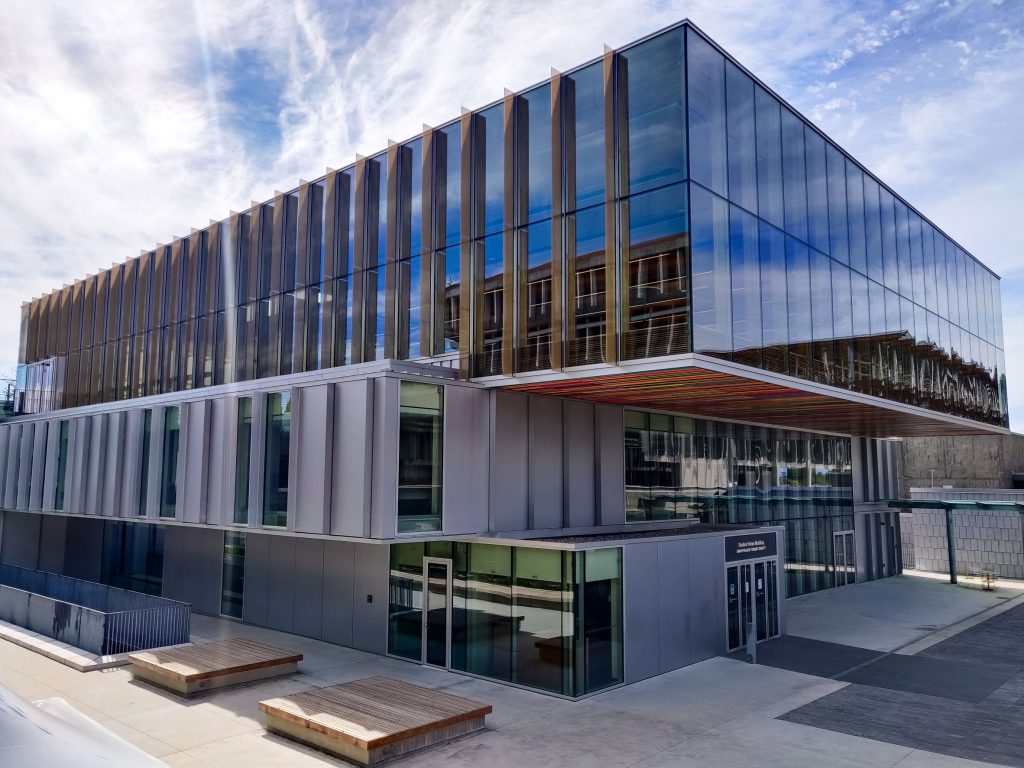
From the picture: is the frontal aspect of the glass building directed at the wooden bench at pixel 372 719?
no

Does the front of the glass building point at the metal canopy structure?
no

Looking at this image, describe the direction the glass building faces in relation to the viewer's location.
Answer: facing the viewer and to the right of the viewer

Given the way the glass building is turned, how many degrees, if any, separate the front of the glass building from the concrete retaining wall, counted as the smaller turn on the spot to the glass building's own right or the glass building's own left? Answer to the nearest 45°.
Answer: approximately 135° to the glass building's own right

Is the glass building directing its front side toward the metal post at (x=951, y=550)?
no

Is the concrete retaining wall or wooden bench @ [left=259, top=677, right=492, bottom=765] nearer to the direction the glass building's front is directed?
the wooden bench
